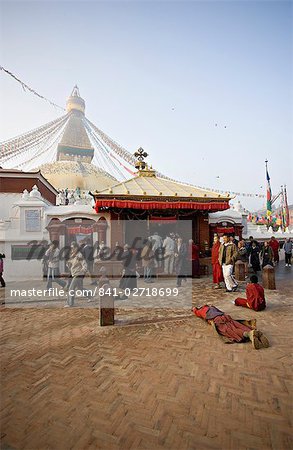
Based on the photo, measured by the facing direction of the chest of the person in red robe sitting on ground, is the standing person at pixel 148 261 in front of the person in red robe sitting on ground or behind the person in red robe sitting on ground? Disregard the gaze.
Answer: in front

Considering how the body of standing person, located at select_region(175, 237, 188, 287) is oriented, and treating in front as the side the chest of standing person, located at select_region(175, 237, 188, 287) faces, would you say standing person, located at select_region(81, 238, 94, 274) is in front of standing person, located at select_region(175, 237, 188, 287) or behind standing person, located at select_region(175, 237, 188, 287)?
in front

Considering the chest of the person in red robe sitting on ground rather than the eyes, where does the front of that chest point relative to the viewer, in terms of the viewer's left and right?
facing away from the viewer and to the left of the viewer

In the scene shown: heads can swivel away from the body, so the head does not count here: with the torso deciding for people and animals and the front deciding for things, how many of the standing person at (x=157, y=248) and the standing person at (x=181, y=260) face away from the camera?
1

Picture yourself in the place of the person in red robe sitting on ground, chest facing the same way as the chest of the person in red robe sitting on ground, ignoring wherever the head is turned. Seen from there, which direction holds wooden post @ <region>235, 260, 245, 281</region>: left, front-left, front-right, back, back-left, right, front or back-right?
front-right
